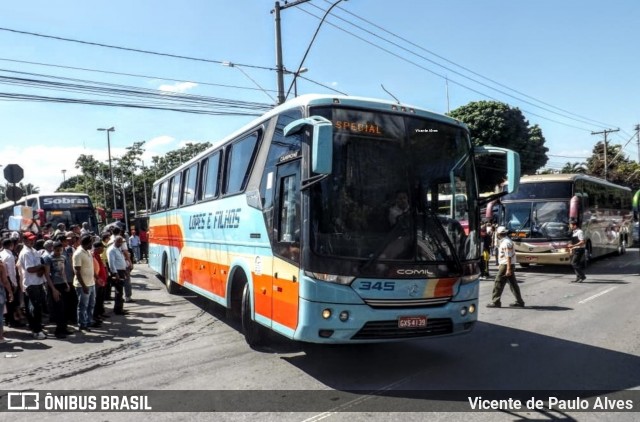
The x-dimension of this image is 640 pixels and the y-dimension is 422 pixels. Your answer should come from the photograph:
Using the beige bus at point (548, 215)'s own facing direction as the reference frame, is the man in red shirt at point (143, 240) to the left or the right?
on its right

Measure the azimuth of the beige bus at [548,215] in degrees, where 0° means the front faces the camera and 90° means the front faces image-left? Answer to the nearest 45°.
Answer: approximately 45°

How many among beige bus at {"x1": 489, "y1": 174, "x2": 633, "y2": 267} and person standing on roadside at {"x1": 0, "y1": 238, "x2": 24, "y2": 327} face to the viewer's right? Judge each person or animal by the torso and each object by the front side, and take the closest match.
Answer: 1

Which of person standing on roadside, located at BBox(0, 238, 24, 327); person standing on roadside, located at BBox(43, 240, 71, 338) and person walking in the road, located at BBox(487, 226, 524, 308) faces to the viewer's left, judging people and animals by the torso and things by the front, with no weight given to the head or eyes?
person walking in the road, located at BBox(487, 226, 524, 308)

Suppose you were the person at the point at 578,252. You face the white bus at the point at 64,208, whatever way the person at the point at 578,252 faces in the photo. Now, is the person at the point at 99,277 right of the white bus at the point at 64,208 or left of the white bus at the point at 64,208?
left

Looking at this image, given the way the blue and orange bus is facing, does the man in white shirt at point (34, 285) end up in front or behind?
behind

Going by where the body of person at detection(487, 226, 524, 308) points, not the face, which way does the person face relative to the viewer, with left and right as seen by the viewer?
facing to the left of the viewer

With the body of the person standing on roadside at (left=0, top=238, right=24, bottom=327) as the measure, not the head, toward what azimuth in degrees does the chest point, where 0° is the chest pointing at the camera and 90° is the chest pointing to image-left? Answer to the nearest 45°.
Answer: approximately 270°

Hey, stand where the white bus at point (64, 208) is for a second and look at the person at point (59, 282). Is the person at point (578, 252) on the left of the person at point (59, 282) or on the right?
left
